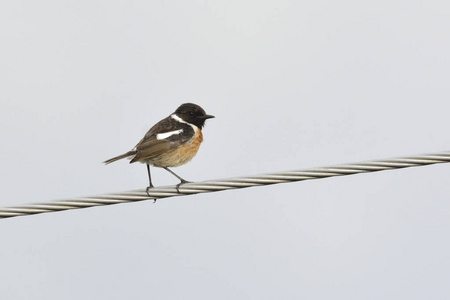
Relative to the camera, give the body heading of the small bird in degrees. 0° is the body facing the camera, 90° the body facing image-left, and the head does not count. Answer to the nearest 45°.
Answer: approximately 270°
